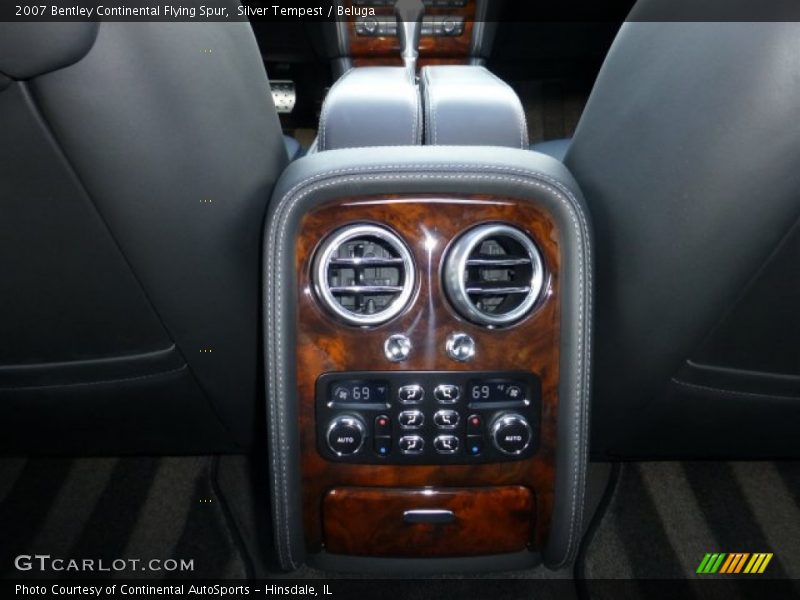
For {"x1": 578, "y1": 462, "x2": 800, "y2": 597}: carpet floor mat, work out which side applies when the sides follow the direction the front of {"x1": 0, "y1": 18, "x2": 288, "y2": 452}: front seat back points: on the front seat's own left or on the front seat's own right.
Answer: on the front seat's own right

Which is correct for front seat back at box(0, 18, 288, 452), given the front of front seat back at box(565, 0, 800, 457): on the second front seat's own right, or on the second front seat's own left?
on the second front seat's own left

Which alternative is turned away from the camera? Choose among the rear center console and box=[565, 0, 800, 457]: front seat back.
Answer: the front seat back

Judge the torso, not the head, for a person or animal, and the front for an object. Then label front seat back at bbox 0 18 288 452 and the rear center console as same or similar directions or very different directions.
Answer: very different directions

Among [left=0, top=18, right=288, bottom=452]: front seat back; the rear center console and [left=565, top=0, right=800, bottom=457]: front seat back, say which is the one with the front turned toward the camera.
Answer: the rear center console

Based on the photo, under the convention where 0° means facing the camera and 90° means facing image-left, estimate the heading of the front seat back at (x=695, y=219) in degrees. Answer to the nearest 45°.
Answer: approximately 180°

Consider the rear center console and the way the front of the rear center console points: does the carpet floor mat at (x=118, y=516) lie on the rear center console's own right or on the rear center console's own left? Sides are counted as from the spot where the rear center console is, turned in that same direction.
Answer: on the rear center console's own right

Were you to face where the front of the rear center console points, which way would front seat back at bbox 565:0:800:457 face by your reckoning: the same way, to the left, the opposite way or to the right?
the opposite way

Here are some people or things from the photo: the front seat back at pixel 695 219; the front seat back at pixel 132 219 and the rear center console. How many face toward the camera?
1

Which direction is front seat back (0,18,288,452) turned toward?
away from the camera

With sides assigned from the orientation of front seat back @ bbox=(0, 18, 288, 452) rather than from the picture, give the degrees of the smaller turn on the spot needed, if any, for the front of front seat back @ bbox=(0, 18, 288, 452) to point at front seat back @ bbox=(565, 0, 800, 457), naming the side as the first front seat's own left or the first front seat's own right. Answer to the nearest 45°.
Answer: approximately 135° to the first front seat's own right

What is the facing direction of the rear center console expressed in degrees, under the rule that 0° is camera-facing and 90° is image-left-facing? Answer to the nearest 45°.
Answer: approximately 0°
